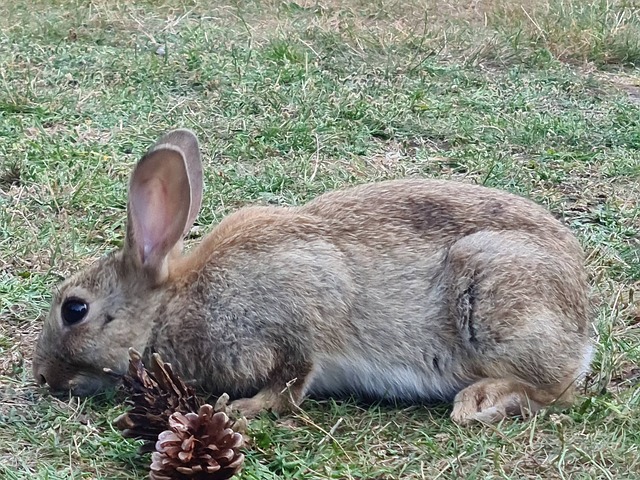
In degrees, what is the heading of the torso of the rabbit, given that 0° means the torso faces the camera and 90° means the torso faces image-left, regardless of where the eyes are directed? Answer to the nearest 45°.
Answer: approximately 90°

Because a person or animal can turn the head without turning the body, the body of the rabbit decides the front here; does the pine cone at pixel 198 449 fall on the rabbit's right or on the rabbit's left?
on the rabbit's left

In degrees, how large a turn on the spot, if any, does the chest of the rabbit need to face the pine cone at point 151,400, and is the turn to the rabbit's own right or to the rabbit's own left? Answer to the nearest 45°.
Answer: approximately 45° to the rabbit's own left
